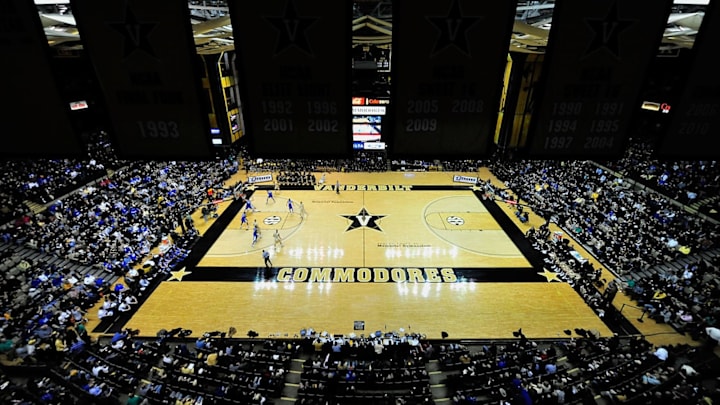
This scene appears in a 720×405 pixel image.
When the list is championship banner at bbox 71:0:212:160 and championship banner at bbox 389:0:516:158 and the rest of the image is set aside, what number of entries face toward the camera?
2

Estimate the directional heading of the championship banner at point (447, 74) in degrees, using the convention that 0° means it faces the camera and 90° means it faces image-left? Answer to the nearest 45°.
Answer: approximately 0°

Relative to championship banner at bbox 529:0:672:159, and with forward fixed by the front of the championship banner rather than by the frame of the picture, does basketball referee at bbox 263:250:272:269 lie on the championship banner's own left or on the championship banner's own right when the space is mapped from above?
on the championship banner's own right

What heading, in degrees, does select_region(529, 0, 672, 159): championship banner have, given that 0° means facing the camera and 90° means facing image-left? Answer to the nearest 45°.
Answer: approximately 0°

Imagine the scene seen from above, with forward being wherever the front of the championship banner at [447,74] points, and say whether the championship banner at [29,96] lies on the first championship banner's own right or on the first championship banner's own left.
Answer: on the first championship banner's own right

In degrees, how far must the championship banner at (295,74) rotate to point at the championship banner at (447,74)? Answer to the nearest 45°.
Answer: approximately 90° to its left

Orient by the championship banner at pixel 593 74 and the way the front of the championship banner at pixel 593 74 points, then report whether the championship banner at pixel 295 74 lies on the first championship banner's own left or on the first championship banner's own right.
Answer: on the first championship banner's own right

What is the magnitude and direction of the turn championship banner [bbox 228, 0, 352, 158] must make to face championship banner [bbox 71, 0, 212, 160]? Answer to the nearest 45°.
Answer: approximately 90° to its right

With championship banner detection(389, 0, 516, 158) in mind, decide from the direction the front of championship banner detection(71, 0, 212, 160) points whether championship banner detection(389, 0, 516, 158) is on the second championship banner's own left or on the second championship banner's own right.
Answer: on the second championship banner's own left

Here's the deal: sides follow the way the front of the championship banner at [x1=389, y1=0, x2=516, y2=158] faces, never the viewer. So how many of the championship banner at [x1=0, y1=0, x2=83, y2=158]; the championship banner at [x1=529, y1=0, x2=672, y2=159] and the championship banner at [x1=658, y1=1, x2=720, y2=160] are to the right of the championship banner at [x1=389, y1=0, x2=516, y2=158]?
1

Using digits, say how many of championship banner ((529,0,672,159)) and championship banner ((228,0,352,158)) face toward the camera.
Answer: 2
